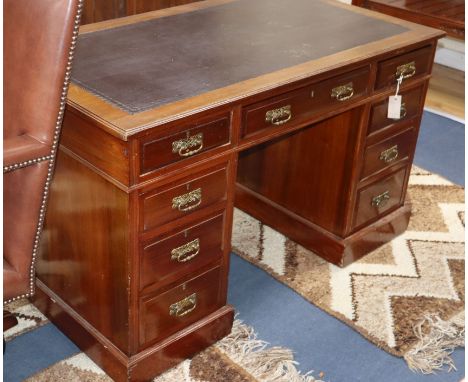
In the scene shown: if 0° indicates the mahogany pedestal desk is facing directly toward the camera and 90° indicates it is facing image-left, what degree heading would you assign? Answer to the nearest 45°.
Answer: approximately 315°

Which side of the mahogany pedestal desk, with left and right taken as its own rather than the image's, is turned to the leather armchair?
right
